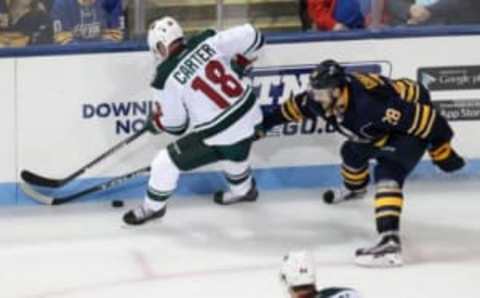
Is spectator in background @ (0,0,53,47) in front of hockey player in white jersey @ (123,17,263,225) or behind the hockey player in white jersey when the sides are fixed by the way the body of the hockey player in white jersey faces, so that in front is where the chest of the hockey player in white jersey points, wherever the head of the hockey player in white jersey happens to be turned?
in front

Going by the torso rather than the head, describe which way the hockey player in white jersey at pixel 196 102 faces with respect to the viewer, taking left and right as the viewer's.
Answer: facing away from the viewer and to the left of the viewer

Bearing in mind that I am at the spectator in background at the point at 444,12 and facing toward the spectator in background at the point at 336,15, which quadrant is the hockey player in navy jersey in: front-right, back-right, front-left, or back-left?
front-left

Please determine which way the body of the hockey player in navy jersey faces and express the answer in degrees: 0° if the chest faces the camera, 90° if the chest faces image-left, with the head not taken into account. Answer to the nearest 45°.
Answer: approximately 45°

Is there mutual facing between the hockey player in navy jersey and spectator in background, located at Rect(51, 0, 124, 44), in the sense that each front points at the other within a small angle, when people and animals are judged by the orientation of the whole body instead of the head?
no

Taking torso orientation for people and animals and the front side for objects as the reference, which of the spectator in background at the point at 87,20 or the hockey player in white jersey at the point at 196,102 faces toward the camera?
the spectator in background

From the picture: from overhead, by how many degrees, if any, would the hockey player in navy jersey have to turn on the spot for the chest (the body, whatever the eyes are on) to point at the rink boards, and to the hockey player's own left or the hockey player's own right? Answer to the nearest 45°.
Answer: approximately 90° to the hockey player's own right

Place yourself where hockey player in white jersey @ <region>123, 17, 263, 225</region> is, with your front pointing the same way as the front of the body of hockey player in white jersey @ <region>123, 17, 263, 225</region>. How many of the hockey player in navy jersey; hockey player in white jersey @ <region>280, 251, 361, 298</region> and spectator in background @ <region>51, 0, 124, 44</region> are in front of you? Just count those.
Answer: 1

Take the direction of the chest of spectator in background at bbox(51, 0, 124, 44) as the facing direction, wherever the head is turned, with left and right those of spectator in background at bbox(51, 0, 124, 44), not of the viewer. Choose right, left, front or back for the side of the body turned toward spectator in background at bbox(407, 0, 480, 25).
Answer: left
